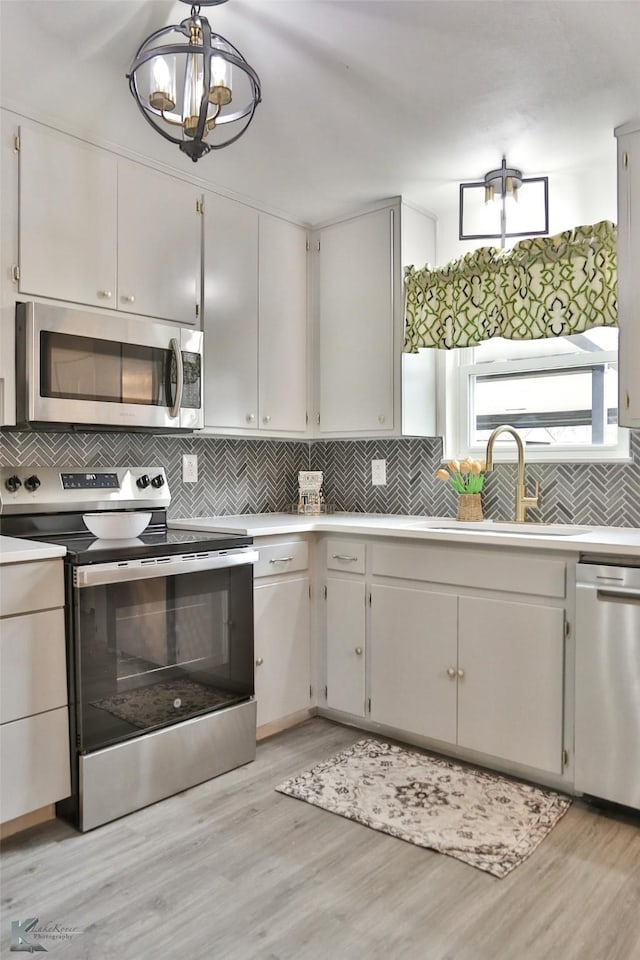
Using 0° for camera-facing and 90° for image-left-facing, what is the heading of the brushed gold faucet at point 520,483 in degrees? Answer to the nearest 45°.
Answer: approximately 45°

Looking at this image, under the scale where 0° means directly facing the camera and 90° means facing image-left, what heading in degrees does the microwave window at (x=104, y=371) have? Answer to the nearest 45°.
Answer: approximately 315°

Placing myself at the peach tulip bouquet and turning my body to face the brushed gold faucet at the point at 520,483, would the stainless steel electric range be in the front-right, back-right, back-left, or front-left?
back-right

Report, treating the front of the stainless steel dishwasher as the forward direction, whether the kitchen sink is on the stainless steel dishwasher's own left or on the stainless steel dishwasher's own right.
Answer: on the stainless steel dishwasher's own right

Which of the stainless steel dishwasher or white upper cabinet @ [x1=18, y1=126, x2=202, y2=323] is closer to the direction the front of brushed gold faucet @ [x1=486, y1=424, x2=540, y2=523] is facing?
the white upper cabinet

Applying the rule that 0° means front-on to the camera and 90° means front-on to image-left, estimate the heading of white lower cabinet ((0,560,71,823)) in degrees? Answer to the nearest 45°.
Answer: approximately 315°

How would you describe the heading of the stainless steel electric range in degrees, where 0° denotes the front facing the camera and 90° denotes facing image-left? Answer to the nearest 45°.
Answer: approximately 315°
